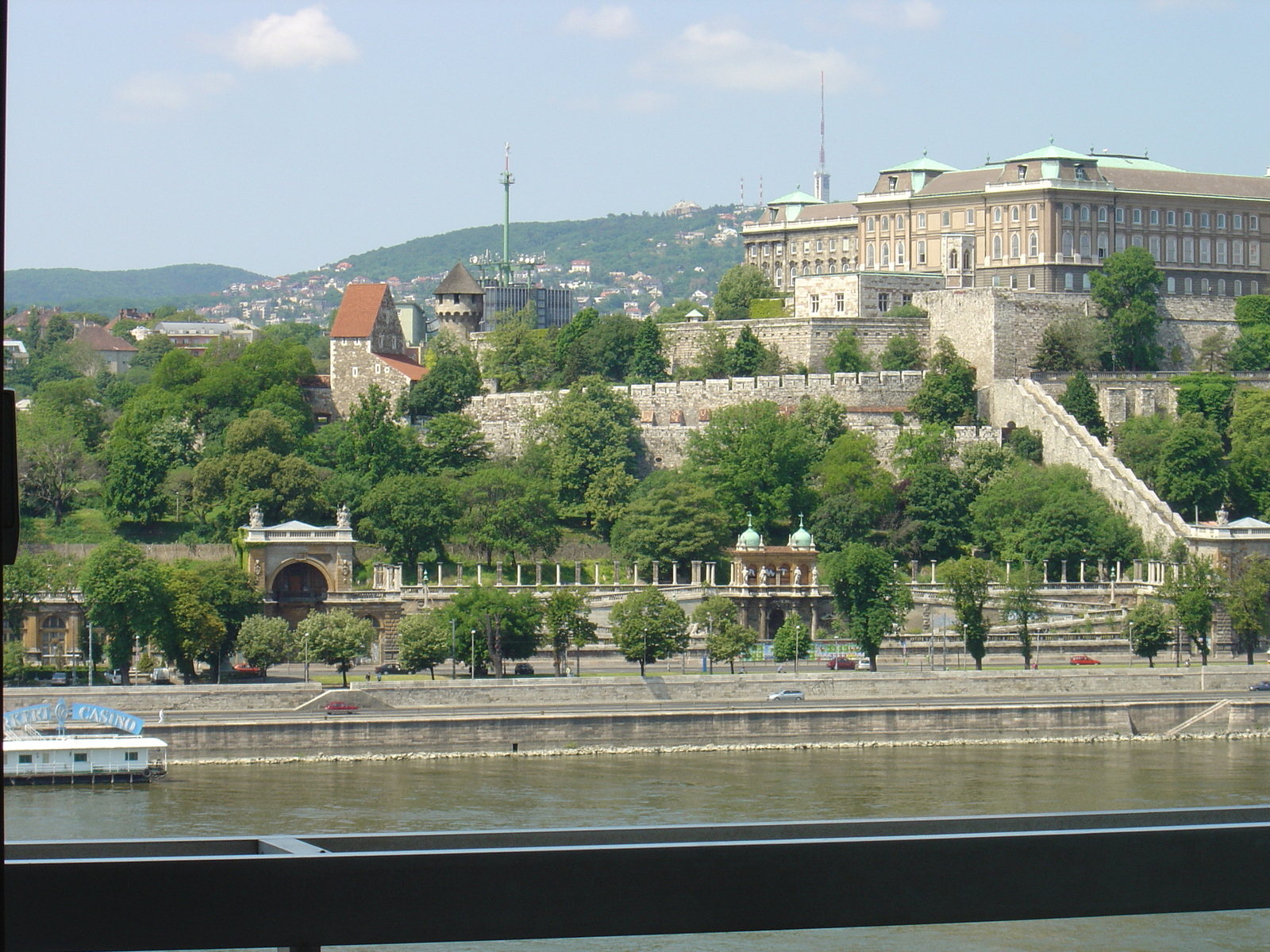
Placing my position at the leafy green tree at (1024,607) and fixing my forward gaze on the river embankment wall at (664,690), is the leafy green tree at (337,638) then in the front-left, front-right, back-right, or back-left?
front-right

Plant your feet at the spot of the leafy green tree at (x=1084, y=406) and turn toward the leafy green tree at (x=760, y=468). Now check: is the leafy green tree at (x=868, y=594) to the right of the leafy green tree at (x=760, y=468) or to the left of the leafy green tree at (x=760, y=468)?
left

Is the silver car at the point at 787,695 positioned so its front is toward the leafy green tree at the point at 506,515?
no

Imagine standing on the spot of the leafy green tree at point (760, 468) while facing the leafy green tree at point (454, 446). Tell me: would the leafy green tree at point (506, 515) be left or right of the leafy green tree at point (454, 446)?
left

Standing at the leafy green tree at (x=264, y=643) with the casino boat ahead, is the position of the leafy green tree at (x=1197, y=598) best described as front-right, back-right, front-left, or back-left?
back-left
